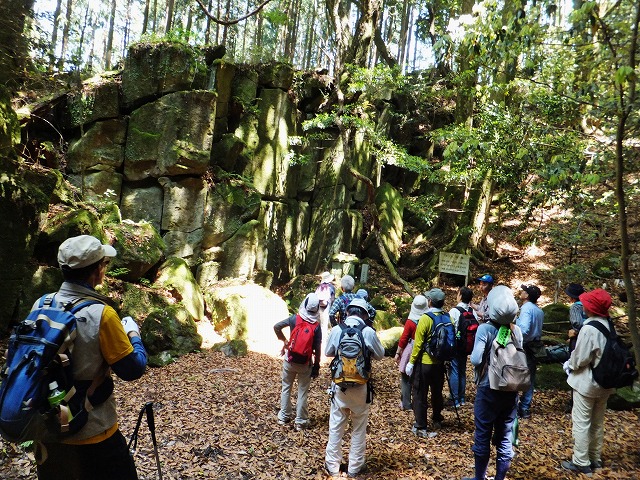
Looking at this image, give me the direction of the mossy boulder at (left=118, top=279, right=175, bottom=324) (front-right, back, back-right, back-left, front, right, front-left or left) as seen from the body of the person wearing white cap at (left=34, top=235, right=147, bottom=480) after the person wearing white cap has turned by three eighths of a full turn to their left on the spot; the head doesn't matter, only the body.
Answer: right

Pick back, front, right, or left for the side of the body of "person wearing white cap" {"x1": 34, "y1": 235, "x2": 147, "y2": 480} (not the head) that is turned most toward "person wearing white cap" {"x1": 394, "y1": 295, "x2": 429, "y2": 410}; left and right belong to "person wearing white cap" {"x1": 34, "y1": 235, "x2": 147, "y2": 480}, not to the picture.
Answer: front

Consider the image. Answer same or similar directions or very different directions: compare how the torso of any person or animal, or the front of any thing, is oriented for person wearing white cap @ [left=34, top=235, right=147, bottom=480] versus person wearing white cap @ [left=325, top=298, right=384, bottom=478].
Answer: same or similar directions

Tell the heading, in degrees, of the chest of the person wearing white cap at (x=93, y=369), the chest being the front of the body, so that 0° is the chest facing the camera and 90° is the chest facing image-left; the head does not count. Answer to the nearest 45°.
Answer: approximately 225°

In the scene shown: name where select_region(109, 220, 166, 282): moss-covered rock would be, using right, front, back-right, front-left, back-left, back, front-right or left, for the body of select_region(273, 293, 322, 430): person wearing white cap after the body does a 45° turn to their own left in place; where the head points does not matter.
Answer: front

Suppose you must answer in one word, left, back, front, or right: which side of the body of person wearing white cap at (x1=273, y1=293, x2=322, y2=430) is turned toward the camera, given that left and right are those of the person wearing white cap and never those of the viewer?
back

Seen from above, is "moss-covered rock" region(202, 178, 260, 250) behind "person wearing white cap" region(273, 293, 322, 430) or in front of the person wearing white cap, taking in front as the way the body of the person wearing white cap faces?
in front

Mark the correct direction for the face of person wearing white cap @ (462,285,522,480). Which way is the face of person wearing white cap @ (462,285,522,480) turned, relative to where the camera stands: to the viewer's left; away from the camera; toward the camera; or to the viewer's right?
away from the camera

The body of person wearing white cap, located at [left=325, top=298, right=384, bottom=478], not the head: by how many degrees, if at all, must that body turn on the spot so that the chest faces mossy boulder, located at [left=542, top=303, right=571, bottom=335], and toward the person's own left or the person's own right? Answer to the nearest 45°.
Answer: approximately 45° to the person's own right

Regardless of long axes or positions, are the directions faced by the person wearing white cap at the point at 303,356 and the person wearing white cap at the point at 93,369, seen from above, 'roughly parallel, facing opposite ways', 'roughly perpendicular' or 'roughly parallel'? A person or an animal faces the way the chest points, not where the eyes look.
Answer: roughly parallel

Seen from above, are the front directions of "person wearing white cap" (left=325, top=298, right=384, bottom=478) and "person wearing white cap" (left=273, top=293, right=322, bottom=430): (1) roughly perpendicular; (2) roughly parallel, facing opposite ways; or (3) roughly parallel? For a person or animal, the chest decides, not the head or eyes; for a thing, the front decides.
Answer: roughly parallel

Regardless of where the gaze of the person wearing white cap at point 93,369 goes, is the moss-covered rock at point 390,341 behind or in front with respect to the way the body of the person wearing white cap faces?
in front

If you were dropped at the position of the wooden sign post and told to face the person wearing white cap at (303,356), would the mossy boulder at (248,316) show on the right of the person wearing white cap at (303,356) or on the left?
right

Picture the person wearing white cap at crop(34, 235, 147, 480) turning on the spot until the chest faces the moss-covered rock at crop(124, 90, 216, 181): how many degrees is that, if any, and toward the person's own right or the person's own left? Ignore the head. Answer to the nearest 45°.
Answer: approximately 45° to the person's own left

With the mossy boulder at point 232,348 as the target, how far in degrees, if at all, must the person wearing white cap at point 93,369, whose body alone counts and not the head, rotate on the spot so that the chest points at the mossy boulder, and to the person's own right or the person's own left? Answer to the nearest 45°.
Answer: approximately 45° to the person's own left

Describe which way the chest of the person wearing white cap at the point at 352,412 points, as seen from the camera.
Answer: away from the camera

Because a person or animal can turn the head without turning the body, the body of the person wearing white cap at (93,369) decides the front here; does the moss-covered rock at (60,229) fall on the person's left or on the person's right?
on the person's left

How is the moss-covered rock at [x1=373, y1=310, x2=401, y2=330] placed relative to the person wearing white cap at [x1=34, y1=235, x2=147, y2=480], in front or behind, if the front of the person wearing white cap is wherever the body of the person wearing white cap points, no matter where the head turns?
in front
